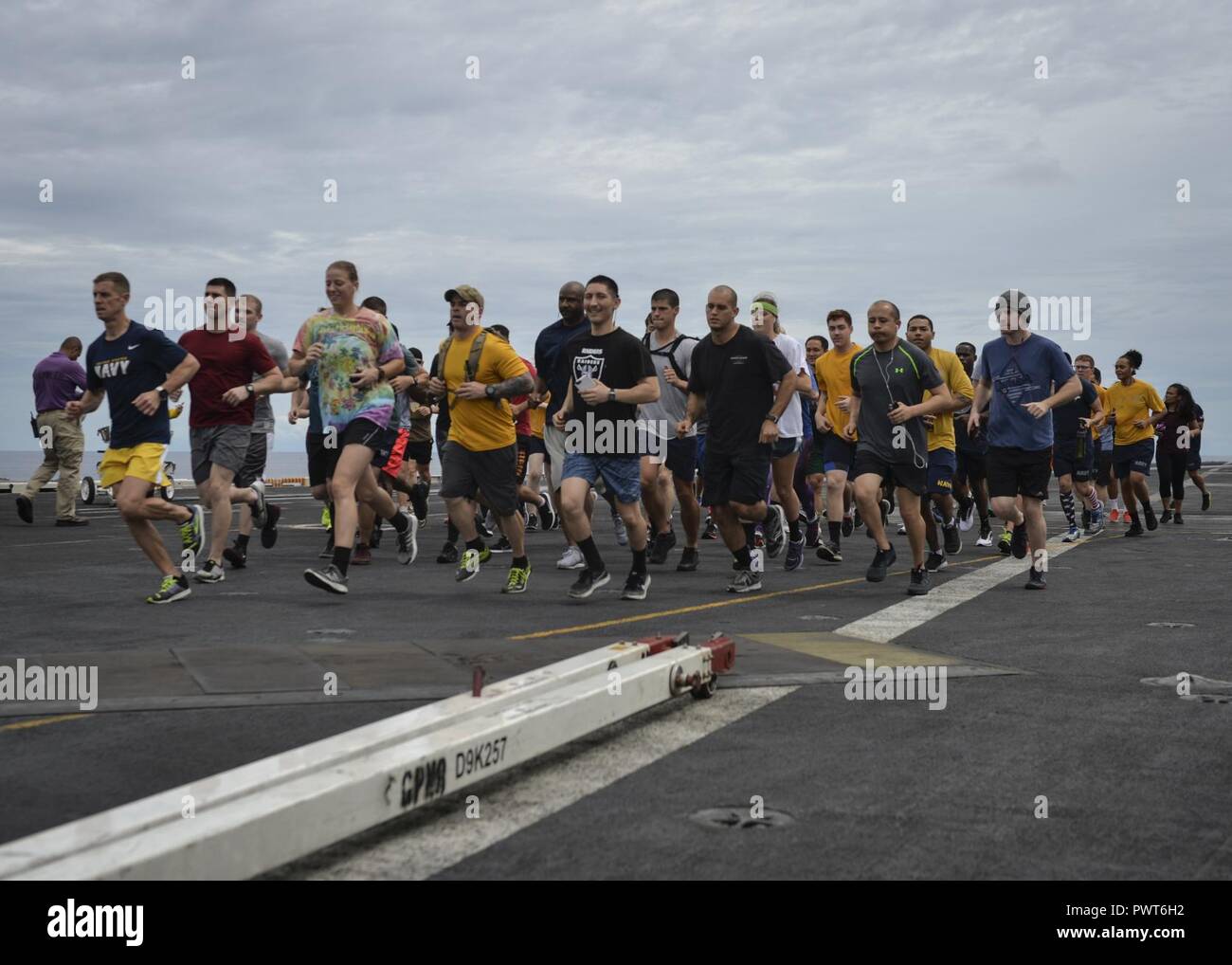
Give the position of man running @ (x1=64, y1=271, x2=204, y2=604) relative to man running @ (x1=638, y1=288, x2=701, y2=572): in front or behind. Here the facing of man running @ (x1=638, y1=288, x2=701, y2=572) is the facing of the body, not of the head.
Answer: in front

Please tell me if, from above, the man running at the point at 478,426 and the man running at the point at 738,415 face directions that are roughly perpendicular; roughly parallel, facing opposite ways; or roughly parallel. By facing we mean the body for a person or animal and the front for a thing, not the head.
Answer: roughly parallel

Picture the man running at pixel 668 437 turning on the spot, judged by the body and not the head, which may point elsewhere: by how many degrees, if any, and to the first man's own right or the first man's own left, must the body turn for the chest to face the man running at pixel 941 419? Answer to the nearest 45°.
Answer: approximately 135° to the first man's own left

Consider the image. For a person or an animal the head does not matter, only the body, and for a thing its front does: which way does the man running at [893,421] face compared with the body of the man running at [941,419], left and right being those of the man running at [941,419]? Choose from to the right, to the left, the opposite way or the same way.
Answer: the same way

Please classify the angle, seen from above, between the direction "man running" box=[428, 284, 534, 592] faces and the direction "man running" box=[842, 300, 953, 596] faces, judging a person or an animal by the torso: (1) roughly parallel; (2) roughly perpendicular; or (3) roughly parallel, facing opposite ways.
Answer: roughly parallel

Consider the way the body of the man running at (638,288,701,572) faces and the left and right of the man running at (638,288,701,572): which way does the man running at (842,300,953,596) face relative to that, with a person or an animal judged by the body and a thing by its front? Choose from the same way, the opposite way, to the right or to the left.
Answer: the same way

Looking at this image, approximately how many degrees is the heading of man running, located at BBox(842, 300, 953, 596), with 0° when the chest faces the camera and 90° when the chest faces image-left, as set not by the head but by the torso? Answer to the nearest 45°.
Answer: approximately 45°

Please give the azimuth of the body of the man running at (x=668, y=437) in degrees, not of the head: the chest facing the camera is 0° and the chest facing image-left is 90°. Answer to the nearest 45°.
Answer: approximately 45°

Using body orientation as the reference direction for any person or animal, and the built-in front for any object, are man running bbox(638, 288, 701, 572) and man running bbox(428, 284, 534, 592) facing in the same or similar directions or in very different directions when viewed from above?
same or similar directions

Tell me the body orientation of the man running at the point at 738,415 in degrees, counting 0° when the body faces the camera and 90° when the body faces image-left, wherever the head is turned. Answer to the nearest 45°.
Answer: approximately 45°

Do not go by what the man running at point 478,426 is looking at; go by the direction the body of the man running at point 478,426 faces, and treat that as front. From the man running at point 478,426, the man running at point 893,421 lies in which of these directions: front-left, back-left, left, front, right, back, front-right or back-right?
back-left

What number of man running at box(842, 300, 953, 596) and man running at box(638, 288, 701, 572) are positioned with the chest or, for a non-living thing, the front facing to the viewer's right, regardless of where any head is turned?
0

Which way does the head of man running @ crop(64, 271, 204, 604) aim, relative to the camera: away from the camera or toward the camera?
toward the camera

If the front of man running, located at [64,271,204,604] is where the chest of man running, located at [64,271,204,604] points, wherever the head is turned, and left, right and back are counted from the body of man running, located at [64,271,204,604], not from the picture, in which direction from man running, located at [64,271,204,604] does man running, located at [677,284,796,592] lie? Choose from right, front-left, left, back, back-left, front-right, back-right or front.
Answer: back-left
